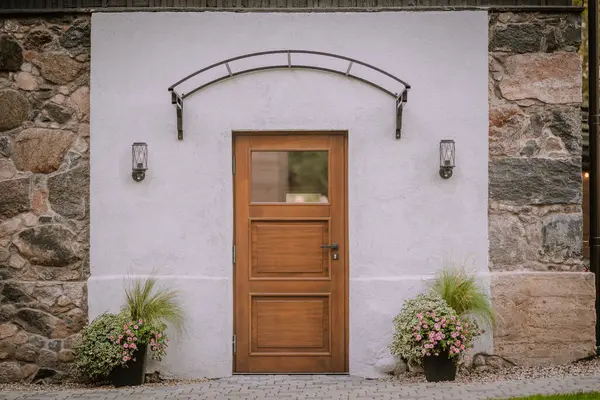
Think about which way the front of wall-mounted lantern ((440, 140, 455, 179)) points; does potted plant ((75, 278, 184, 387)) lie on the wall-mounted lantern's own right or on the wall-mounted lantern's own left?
on the wall-mounted lantern's own right

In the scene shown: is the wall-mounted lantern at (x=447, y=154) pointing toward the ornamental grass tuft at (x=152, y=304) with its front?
no

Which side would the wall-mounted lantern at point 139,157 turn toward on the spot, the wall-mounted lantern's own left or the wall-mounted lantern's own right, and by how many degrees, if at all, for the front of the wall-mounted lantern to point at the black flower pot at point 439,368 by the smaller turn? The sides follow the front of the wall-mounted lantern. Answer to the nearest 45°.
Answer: approximately 90° to the wall-mounted lantern's own left

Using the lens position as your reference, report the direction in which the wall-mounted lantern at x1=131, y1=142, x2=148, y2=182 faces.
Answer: facing the viewer

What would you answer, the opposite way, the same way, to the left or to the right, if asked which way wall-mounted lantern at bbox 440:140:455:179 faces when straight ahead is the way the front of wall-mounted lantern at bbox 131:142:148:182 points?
the same way

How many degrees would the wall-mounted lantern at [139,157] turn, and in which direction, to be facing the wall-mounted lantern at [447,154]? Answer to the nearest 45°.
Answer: approximately 90° to its left

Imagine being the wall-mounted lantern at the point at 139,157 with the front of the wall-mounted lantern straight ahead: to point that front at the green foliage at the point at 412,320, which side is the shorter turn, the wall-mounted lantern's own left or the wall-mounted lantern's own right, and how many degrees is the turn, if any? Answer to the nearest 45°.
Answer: approximately 90° to the wall-mounted lantern's own left

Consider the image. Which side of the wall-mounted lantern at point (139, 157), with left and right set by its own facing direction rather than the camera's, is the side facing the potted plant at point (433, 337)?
left

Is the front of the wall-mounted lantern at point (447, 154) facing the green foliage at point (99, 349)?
no

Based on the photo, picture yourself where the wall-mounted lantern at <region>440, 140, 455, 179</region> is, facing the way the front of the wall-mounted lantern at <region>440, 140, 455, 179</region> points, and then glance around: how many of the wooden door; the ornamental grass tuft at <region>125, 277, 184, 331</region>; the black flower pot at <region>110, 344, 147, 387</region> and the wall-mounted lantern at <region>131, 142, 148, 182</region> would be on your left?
0

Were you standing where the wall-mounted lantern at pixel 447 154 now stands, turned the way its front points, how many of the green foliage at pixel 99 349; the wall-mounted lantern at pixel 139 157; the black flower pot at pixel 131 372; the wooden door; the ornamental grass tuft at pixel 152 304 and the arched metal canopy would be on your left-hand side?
0

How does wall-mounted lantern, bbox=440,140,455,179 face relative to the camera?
toward the camera

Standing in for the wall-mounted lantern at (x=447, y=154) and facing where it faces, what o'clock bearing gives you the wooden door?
The wooden door is roughly at 3 o'clock from the wall-mounted lantern.

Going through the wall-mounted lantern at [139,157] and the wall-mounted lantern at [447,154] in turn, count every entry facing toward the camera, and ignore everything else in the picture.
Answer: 2
